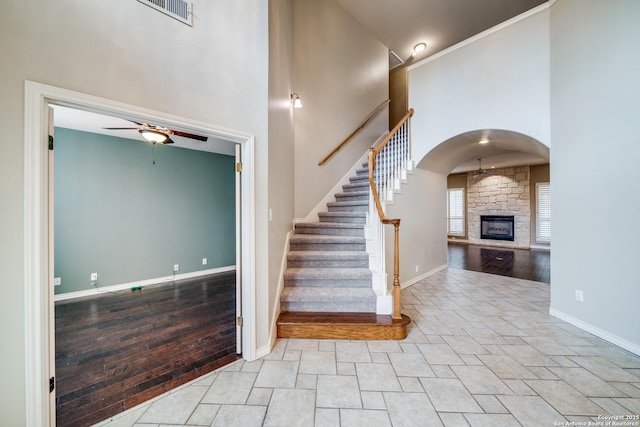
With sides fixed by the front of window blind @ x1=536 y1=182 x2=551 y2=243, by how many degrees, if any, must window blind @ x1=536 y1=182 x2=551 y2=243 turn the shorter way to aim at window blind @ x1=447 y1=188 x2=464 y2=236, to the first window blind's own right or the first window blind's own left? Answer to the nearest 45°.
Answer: approximately 90° to the first window blind's own right

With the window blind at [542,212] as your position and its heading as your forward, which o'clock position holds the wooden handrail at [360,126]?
The wooden handrail is roughly at 1 o'clock from the window blind.

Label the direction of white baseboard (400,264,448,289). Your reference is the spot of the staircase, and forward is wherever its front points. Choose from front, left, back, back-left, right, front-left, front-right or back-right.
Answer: back-left

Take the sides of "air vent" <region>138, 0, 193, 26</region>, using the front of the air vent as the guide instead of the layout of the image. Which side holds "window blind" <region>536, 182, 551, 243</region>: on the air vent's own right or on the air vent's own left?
on the air vent's own left

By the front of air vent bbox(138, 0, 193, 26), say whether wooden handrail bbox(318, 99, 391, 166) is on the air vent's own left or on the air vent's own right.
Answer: on the air vent's own left

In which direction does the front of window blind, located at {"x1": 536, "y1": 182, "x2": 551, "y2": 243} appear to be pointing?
toward the camera

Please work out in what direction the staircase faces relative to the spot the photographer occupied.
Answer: facing the viewer

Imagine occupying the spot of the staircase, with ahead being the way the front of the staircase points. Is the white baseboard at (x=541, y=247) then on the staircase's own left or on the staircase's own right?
on the staircase's own left

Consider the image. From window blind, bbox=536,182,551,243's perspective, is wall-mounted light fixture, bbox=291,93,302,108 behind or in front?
in front

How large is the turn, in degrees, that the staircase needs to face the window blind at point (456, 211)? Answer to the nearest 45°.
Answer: approximately 135° to its left

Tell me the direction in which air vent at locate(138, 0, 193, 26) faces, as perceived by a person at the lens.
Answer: facing the viewer and to the right of the viewer

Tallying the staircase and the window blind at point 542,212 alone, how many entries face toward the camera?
2
